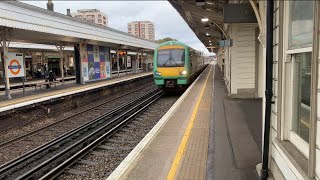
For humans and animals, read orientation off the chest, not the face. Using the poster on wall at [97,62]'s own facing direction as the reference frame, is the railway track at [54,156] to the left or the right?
on its right

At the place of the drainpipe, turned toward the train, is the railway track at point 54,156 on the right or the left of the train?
left

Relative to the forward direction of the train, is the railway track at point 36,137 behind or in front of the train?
in front

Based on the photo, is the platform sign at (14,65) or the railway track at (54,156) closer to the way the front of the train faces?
the railway track

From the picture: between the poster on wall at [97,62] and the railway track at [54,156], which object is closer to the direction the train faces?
the railway track

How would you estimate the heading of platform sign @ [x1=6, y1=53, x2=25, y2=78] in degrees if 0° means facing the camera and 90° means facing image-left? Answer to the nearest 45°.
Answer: approximately 315°

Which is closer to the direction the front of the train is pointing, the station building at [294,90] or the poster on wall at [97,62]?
the station building
